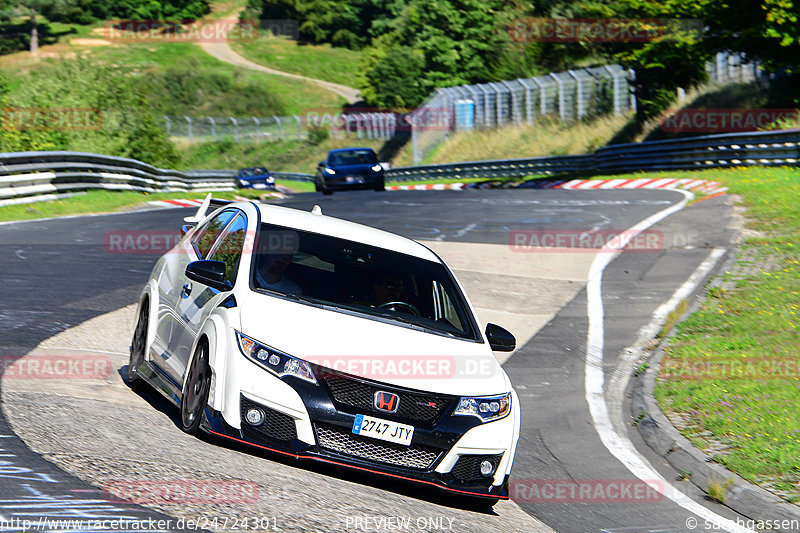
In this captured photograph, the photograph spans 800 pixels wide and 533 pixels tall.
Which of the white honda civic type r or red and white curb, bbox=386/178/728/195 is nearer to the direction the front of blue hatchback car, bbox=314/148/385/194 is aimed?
the white honda civic type r

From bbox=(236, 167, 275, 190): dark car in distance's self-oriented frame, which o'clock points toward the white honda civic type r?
The white honda civic type r is roughly at 12 o'clock from the dark car in distance.

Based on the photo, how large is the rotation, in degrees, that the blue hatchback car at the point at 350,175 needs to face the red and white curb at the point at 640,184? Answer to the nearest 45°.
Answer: approximately 45° to its left

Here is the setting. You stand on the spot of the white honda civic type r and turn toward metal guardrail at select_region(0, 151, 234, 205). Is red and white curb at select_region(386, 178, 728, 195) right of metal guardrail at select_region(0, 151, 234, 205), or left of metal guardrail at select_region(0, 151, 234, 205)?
right

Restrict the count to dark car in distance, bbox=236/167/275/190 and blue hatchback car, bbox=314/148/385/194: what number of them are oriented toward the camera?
2

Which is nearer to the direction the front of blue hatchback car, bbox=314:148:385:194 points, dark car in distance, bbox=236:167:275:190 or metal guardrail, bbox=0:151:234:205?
the metal guardrail

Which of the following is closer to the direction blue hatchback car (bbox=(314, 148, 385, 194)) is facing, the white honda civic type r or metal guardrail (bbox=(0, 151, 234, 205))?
the white honda civic type r

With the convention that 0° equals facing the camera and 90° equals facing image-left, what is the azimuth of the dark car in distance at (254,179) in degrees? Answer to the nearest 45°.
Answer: approximately 0°

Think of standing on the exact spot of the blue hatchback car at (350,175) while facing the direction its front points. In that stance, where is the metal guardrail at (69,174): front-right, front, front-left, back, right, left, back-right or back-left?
front-right

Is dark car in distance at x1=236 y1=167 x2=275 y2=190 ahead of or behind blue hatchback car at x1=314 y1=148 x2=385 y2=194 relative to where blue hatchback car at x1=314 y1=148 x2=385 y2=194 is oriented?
behind
